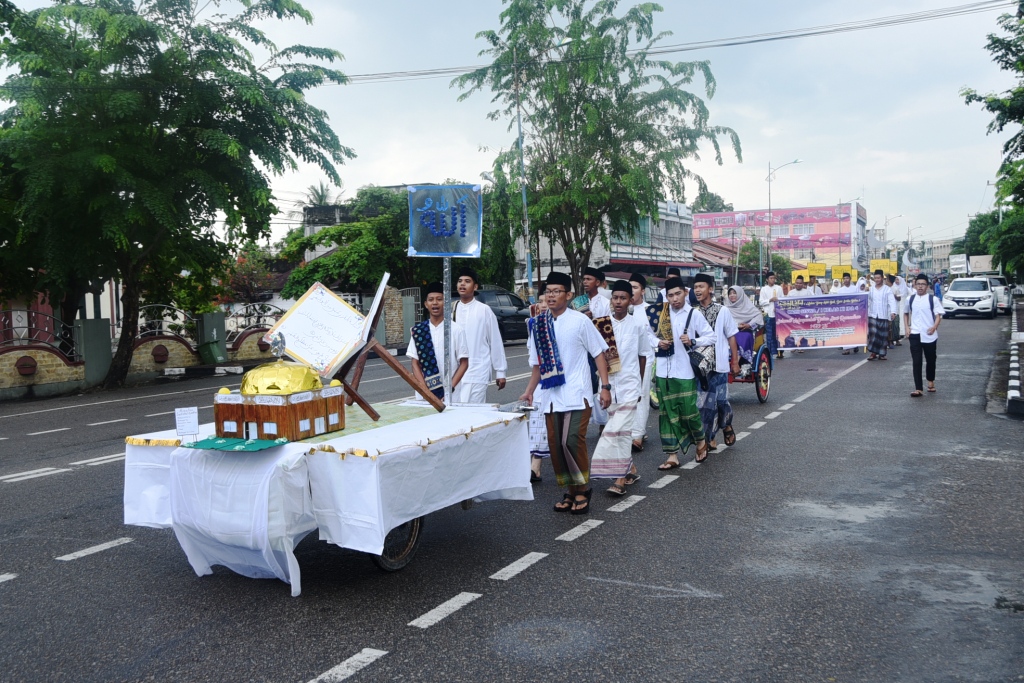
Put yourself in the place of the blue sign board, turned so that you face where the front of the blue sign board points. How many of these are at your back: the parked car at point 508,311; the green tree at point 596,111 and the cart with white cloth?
2

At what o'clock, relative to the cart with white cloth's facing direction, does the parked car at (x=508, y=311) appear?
The parked car is roughly at 5 o'clock from the cart with white cloth.

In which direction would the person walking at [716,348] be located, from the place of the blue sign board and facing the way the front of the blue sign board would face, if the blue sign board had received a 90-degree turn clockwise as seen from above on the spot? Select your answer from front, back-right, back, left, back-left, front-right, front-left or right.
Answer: back-right

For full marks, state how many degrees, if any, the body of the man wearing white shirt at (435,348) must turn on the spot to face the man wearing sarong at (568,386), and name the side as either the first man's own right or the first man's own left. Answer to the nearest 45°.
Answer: approximately 45° to the first man's own left

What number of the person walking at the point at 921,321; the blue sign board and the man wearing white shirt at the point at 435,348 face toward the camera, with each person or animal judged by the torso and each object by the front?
3

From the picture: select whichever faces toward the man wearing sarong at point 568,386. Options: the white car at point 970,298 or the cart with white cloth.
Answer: the white car

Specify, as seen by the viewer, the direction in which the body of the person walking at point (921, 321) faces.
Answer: toward the camera

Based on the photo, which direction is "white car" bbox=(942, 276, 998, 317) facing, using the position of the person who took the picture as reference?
facing the viewer

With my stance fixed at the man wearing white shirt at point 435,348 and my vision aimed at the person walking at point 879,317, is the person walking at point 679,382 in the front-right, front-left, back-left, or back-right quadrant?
front-right

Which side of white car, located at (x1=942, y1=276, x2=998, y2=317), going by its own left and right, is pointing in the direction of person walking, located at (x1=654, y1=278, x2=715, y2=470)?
front

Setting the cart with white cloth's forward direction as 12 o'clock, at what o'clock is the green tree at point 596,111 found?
The green tree is roughly at 5 o'clock from the cart with white cloth.

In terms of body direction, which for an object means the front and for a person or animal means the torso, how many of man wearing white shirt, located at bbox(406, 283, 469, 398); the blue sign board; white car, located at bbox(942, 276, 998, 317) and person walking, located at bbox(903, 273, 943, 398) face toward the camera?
4

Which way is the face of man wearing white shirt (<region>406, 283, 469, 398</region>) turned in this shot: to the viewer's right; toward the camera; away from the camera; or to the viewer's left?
toward the camera

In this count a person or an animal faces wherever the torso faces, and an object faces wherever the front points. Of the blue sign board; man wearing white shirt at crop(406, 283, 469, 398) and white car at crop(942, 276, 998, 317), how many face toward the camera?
3

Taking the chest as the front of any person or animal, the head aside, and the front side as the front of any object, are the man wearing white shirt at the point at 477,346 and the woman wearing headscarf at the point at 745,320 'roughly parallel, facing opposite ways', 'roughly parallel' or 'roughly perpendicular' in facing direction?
roughly parallel

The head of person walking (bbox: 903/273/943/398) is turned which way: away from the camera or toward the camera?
toward the camera

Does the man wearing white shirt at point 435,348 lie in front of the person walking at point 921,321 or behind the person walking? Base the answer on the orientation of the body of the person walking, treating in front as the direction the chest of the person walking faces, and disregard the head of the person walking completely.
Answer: in front

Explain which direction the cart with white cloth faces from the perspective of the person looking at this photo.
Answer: facing the viewer and to the left of the viewer
